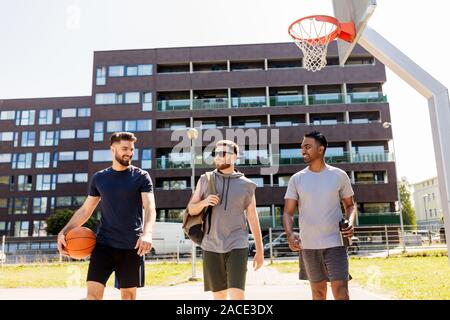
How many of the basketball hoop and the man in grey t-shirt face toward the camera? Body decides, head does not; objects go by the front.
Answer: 1

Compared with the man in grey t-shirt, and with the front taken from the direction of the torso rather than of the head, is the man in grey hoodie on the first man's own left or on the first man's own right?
on the first man's own right

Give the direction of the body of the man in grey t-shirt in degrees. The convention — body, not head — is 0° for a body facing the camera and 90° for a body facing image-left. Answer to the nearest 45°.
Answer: approximately 0°

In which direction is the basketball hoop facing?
to the viewer's left

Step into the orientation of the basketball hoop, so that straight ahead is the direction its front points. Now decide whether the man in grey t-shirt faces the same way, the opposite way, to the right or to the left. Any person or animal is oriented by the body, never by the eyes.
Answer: to the left
